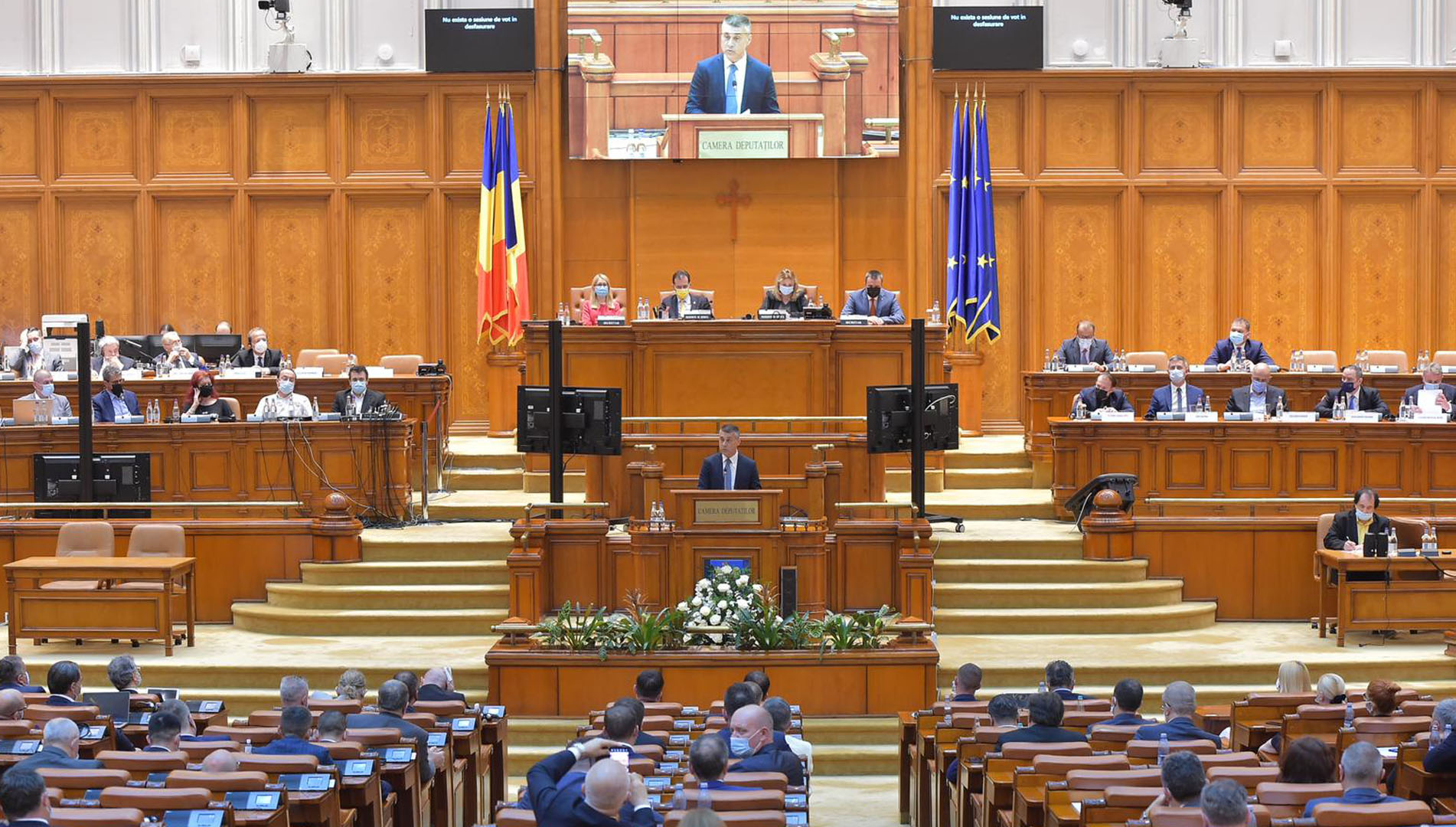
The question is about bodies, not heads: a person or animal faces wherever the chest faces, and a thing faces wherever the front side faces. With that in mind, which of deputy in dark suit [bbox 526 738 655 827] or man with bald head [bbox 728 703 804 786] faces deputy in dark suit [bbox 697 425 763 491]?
deputy in dark suit [bbox 526 738 655 827]

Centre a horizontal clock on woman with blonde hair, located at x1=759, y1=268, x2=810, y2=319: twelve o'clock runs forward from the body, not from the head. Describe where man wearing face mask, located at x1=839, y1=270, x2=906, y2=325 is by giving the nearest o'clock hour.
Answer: The man wearing face mask is roughly at 8 o'clock from the woman with blonde hair.

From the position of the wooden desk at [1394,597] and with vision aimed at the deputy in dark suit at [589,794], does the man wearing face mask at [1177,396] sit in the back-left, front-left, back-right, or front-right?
back-right

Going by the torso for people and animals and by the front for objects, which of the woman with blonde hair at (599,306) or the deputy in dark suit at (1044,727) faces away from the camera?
the deputy in dark suit

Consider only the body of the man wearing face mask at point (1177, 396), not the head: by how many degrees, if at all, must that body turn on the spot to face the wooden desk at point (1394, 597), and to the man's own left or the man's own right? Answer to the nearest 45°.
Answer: approximately 45° to the man's own left

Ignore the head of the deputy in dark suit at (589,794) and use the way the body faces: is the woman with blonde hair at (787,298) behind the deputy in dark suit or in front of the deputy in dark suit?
in front

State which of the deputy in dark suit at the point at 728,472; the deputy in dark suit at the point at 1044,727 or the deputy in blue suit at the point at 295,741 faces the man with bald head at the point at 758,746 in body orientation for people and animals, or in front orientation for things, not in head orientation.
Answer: the deputy in dark suit at the point at 728,472

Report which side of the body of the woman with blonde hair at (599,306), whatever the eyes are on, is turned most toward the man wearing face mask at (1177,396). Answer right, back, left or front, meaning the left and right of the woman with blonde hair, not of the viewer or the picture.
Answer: left

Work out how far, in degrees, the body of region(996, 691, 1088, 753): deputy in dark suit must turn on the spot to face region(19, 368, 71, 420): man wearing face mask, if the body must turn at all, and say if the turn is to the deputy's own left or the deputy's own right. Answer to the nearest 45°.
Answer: approximately 45° to the deputy's own left

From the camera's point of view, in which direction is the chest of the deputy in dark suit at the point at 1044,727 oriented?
away from the camera

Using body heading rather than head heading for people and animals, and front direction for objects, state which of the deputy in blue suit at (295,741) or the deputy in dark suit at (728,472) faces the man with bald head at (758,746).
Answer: the deputy in dark suit at (728,472)

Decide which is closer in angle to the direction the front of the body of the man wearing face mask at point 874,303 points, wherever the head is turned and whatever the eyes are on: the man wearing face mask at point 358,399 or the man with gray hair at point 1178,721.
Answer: the man with gray hair

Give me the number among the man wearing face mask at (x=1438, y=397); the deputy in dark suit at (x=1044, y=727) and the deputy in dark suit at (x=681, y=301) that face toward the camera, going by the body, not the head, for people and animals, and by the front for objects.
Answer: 2
